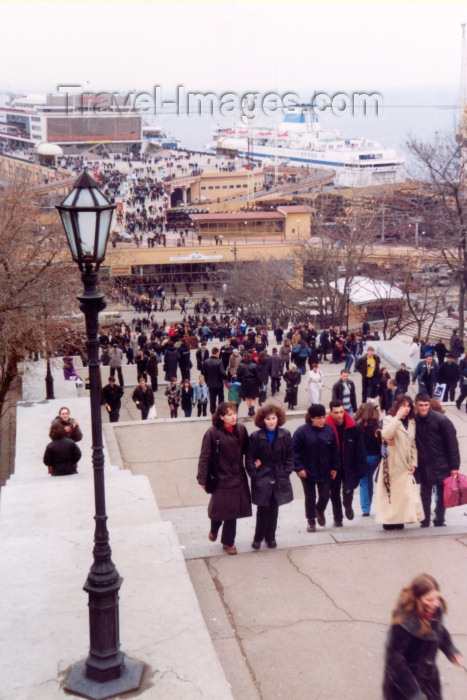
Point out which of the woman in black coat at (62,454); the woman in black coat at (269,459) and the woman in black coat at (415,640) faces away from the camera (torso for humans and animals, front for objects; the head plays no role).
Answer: the woman in black coat at (62,454)

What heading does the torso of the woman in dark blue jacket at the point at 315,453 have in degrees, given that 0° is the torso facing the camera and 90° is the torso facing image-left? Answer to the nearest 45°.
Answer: approximately 0°

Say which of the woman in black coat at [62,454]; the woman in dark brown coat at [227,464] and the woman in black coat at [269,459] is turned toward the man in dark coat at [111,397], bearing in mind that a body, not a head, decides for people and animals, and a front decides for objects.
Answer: the woman in black coat at [62,454]

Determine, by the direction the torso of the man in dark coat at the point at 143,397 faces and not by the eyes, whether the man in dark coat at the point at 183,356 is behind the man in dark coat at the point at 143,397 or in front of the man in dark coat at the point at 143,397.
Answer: behind

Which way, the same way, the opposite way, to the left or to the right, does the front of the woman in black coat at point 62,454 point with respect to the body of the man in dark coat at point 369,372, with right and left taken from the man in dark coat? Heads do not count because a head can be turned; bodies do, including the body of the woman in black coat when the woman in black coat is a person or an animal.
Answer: the opposite way

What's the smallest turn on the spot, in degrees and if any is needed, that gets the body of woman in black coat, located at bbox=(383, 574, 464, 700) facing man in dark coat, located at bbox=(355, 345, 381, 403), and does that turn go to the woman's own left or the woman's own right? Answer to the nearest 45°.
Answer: approximately 135° to the woman's own left

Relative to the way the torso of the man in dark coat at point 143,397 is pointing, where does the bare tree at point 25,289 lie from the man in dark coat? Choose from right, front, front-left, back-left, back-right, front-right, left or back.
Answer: back-right

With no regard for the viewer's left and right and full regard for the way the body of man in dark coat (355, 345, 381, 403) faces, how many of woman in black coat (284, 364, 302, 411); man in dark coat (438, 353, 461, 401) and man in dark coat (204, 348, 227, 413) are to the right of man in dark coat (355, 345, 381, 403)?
2

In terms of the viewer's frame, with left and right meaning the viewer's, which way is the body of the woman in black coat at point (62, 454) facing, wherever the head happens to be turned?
facing away from the viewer

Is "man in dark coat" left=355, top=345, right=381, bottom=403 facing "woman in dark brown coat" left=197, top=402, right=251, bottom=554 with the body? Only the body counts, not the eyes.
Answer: yes

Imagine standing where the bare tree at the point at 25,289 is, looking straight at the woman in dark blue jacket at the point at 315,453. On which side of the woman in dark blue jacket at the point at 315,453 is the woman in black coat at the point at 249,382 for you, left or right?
left
